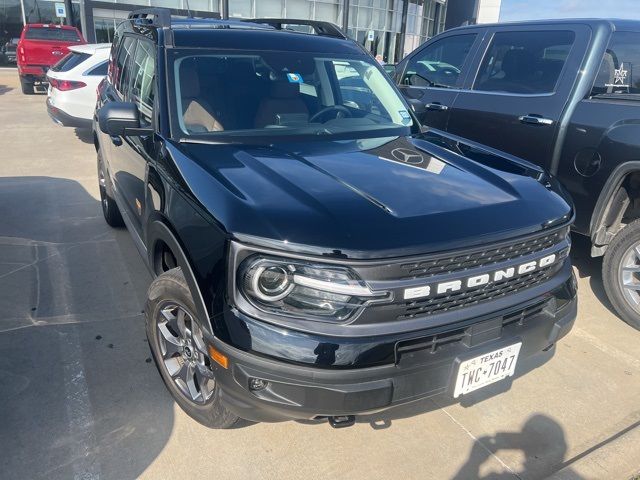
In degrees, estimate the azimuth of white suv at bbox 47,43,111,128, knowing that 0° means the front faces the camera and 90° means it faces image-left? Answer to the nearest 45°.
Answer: approximately 225°

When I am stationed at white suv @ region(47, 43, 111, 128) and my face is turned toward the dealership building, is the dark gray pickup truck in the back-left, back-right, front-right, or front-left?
back-right

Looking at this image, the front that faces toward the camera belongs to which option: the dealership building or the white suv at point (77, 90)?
the dealership building

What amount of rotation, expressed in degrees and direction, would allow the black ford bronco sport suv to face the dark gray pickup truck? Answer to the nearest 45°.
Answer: approximately 90° to its left

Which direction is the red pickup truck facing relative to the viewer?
away from the camera

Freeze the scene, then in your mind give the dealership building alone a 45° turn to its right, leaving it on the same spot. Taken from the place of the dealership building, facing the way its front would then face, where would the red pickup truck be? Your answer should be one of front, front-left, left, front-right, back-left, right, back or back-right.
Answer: front

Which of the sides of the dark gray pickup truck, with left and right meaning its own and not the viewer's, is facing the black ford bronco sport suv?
left

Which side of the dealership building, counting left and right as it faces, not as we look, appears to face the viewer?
front

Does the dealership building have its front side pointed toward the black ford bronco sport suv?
yes

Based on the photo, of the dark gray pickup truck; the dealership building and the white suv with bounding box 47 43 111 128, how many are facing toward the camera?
1

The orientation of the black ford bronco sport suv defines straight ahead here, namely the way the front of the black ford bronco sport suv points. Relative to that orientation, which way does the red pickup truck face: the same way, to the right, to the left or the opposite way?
the opposite way

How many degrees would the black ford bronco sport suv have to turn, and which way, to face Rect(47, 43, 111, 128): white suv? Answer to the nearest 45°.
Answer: approximately 180°

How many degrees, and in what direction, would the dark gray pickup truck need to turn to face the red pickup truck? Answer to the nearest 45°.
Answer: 0° — it already faces it

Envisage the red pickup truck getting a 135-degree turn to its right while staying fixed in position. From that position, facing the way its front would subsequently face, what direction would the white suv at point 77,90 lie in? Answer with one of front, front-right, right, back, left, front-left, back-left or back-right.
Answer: front-right

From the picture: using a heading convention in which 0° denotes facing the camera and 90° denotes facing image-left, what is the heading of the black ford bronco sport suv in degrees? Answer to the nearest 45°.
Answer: approximately 315°

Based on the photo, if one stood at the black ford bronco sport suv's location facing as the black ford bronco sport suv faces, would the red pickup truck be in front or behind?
behind

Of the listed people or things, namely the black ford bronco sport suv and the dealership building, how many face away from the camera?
0

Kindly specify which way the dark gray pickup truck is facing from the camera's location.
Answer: facing away from the viewer and to the left of the viewer
